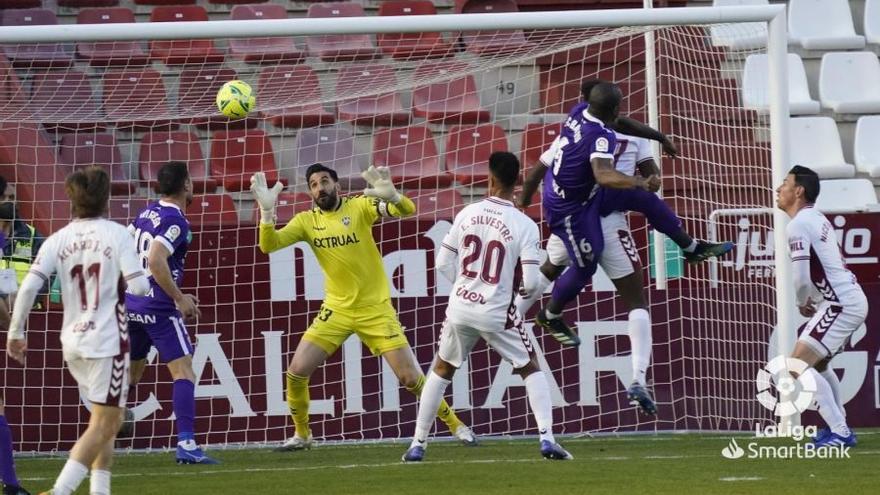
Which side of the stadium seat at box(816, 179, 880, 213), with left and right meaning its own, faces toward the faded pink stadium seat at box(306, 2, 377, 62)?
right

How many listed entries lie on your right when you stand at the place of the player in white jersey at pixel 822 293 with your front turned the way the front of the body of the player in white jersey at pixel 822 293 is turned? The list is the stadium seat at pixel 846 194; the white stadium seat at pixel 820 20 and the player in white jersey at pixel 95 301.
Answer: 2

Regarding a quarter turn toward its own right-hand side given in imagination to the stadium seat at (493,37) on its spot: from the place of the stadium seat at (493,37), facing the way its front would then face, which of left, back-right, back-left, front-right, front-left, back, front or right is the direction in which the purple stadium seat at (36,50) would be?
front

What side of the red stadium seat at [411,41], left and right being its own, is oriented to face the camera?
front

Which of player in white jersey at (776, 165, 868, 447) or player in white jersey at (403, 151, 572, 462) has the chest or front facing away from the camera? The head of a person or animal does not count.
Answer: player in white jersey at (403, 151, 572, 462)

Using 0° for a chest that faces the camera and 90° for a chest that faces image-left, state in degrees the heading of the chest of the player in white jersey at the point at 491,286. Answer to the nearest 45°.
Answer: approximately 180°

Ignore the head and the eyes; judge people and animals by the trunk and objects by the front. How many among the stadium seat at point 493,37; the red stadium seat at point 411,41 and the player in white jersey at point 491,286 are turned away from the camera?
1

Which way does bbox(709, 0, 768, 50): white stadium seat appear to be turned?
toward the camera

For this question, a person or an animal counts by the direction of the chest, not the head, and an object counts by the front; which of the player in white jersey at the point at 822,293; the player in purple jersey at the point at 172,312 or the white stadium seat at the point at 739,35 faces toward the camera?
the white stadium seat

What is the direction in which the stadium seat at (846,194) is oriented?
toward the camera

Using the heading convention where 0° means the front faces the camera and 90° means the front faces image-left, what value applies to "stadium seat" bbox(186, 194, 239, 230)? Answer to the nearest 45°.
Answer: approximately 0°

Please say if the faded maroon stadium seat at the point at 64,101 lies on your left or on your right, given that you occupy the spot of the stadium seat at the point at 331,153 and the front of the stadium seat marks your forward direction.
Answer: on your right
